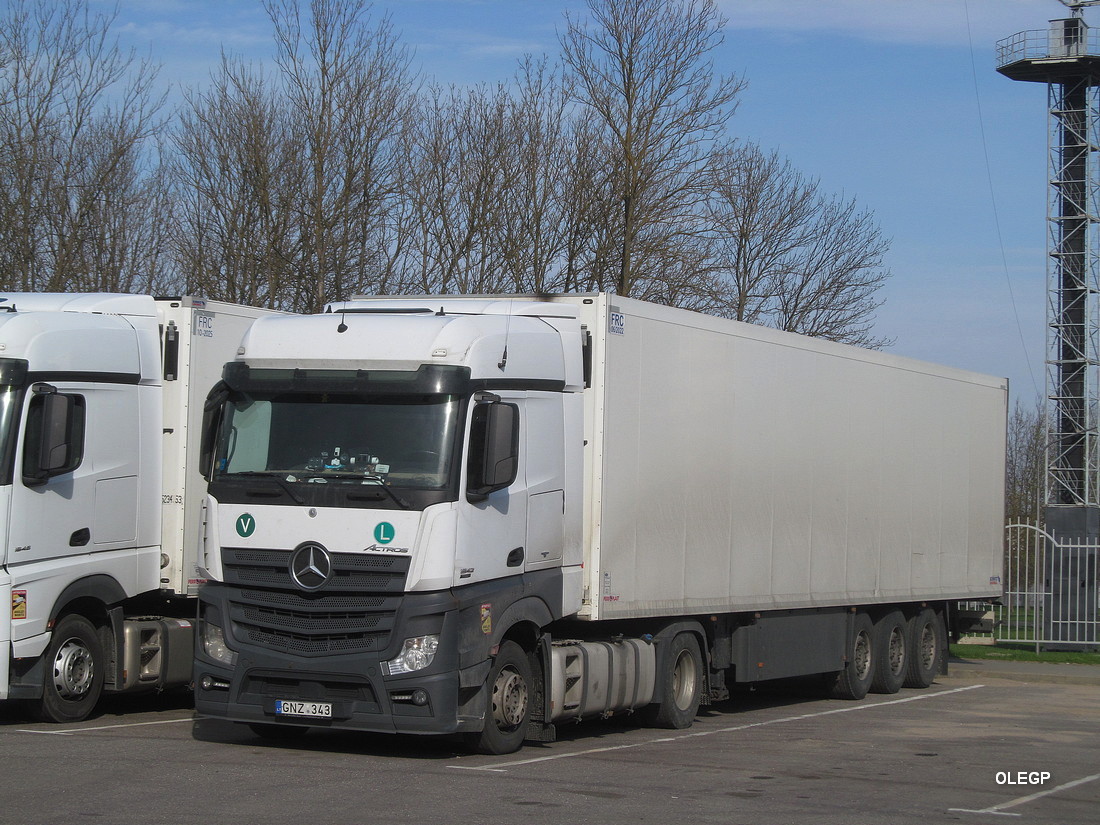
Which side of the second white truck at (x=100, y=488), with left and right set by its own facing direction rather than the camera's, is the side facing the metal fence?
back

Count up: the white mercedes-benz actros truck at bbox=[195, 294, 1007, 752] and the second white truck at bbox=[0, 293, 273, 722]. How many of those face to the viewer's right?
0

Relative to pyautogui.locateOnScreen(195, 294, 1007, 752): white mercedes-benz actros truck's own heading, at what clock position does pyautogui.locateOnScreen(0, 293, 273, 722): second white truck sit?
The second white truck is roughly at 2 o'clock from the white mercedes-benz actros truck.

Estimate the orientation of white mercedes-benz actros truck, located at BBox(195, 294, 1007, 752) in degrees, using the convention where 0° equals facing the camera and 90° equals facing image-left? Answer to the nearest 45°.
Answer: approximately 45°

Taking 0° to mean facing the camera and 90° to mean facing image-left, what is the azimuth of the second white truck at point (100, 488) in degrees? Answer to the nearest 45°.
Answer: approximately 45°

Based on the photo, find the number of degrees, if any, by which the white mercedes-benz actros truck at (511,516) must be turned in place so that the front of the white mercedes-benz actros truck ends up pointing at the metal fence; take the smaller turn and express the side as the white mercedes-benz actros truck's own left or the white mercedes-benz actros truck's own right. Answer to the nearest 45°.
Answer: approximately 180°

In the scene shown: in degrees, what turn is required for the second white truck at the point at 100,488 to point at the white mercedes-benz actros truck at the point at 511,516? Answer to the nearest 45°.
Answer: approximately 90° to its left
